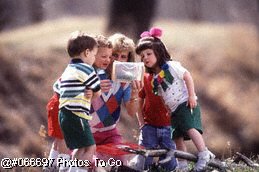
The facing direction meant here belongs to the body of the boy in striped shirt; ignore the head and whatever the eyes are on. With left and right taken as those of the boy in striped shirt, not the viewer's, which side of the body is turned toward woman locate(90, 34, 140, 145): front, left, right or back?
front

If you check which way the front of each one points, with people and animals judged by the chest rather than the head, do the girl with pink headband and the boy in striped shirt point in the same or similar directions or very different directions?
very different directions

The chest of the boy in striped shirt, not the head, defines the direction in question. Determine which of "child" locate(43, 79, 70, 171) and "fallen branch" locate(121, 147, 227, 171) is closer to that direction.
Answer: the fallen branch

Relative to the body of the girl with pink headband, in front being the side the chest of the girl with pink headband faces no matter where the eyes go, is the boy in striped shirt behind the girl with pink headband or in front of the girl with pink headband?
in front

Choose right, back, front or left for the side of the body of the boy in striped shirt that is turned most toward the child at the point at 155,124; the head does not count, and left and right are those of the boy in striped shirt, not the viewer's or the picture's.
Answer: front

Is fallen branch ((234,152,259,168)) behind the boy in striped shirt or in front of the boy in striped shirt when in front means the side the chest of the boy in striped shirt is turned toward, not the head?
in front

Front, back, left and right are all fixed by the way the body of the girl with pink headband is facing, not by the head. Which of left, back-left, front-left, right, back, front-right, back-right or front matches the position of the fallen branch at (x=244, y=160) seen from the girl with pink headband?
back

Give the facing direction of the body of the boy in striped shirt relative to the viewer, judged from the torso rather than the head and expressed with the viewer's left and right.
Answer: facing away from the viewer and to the right of the viewer
